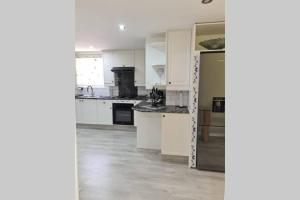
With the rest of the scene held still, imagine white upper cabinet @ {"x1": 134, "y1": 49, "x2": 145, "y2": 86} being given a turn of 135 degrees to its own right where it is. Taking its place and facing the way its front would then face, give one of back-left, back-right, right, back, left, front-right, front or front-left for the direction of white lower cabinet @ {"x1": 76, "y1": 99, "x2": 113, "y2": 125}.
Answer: front-left

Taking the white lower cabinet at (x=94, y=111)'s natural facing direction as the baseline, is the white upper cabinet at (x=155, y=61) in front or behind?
in front

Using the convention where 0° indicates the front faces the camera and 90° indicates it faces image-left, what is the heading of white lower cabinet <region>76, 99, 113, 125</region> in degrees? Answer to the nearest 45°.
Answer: approximately 0°

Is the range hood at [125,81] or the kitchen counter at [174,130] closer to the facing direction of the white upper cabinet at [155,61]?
the kitchen counter

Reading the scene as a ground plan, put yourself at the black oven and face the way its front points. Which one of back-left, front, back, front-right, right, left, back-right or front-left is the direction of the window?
back-right

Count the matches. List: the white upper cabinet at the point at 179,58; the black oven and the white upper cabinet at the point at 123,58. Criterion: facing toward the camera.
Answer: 3
